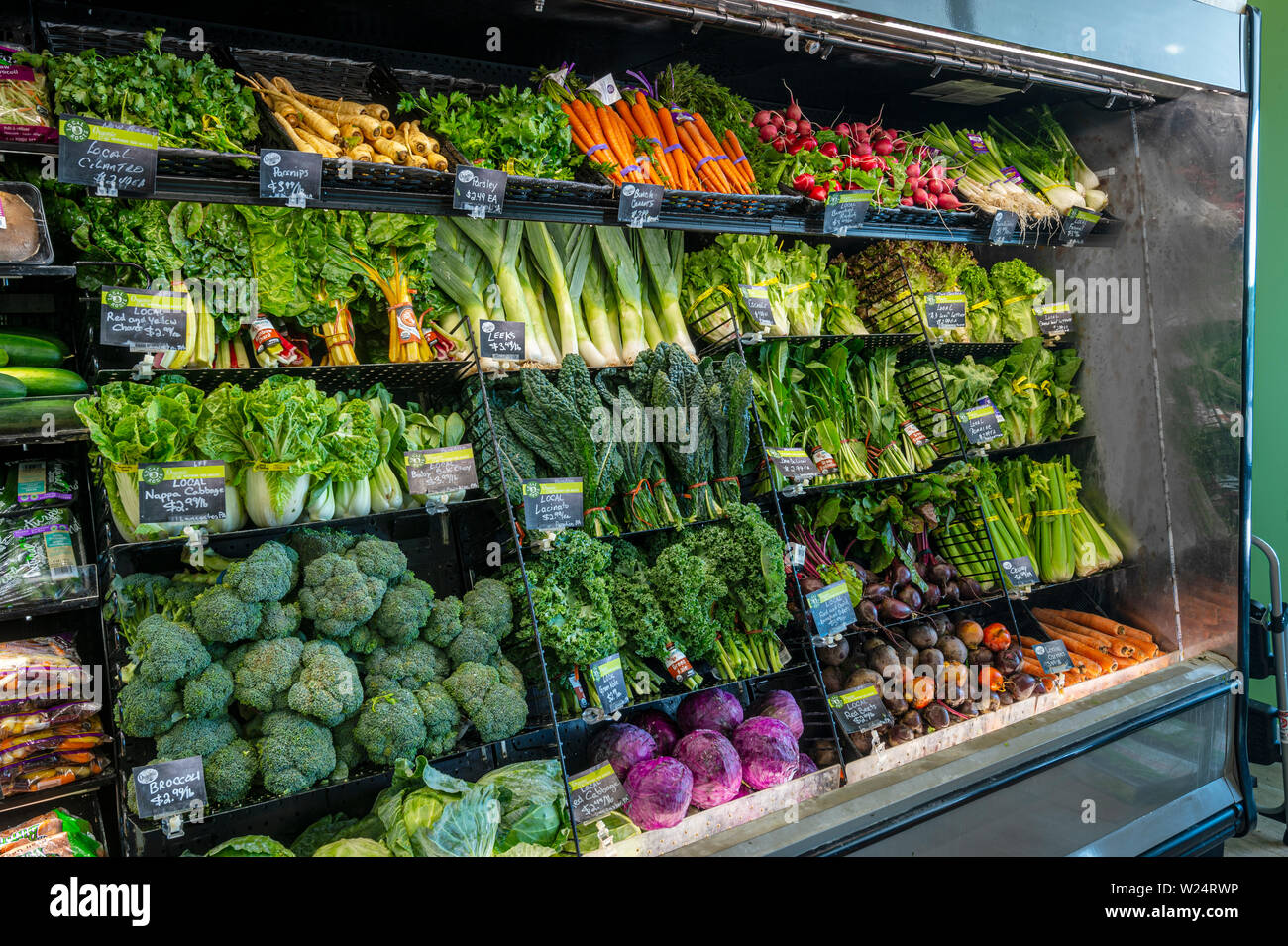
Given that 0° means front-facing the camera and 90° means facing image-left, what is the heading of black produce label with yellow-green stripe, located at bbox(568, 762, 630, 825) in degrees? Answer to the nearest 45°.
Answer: approximately 0°

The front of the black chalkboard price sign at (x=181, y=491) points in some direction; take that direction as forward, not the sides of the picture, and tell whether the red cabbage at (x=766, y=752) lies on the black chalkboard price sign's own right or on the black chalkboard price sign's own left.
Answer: on the black chalkboard price sign's own left

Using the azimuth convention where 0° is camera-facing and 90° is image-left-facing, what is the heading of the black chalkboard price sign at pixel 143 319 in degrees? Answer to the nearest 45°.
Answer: approximately 0°
